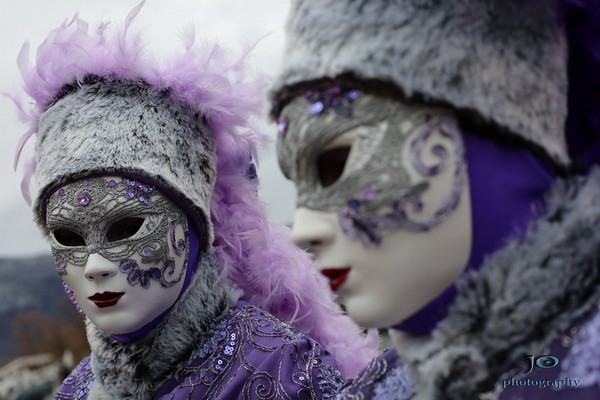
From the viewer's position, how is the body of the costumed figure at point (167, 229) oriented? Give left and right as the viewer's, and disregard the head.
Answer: facing the viewer and to the left of the viewer

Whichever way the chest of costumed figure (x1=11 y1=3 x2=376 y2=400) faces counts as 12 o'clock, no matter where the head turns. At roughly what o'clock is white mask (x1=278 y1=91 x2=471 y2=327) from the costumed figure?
The white mask is roughly at 10 o'clock from the costumed figure.

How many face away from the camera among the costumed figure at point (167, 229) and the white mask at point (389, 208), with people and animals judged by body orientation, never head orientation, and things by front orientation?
0

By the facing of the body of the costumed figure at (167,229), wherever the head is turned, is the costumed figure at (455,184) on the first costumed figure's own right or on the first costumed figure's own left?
on the first costumed figure's own left

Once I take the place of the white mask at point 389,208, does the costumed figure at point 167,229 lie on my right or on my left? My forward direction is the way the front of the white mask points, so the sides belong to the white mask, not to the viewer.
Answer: on my right
